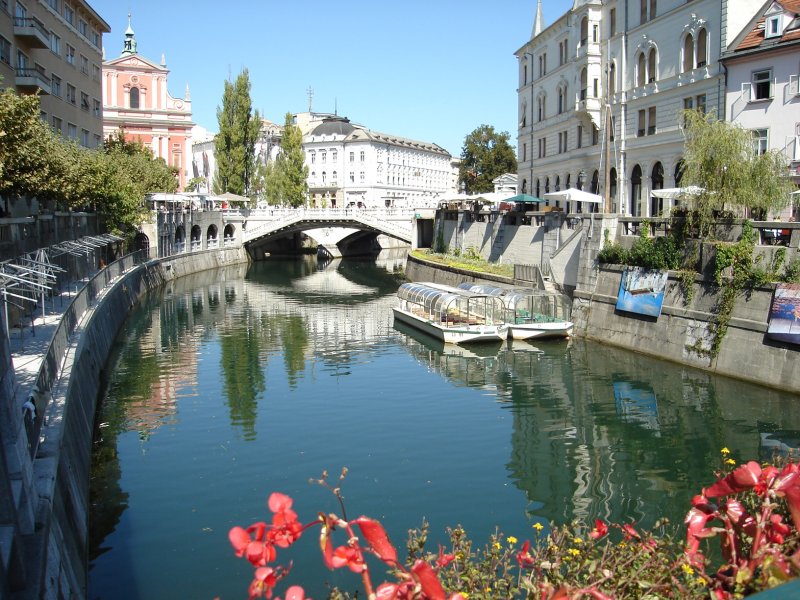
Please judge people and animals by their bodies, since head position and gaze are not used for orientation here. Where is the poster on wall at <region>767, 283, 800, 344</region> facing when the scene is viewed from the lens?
facing the viewer and to the left of the viewer

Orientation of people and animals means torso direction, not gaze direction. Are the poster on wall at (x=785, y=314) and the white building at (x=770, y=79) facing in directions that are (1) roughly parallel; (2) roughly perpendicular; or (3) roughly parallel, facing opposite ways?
roughly parallel

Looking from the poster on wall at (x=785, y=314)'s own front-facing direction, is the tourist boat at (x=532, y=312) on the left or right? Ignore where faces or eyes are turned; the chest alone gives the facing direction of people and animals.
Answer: on its right

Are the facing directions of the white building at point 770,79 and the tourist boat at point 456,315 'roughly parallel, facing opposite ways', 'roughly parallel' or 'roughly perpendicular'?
roughly perpendicular

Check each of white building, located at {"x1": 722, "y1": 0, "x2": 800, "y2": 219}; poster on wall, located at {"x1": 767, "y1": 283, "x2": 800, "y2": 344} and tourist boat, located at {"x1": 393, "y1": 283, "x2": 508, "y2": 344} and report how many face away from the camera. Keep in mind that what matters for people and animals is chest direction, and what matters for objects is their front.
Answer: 0

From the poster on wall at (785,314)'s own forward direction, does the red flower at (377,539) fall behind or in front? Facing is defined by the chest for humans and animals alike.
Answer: in front

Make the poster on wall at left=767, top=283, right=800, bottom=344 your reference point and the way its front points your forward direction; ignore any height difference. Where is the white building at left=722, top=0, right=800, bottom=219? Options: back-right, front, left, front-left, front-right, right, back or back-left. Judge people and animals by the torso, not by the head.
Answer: back-right

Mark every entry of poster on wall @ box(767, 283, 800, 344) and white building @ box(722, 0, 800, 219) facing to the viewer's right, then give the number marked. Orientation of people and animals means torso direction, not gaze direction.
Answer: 0

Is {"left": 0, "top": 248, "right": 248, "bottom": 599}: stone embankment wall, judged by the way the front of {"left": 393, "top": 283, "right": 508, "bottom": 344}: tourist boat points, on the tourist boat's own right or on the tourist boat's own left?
on the tourist boat's own right
